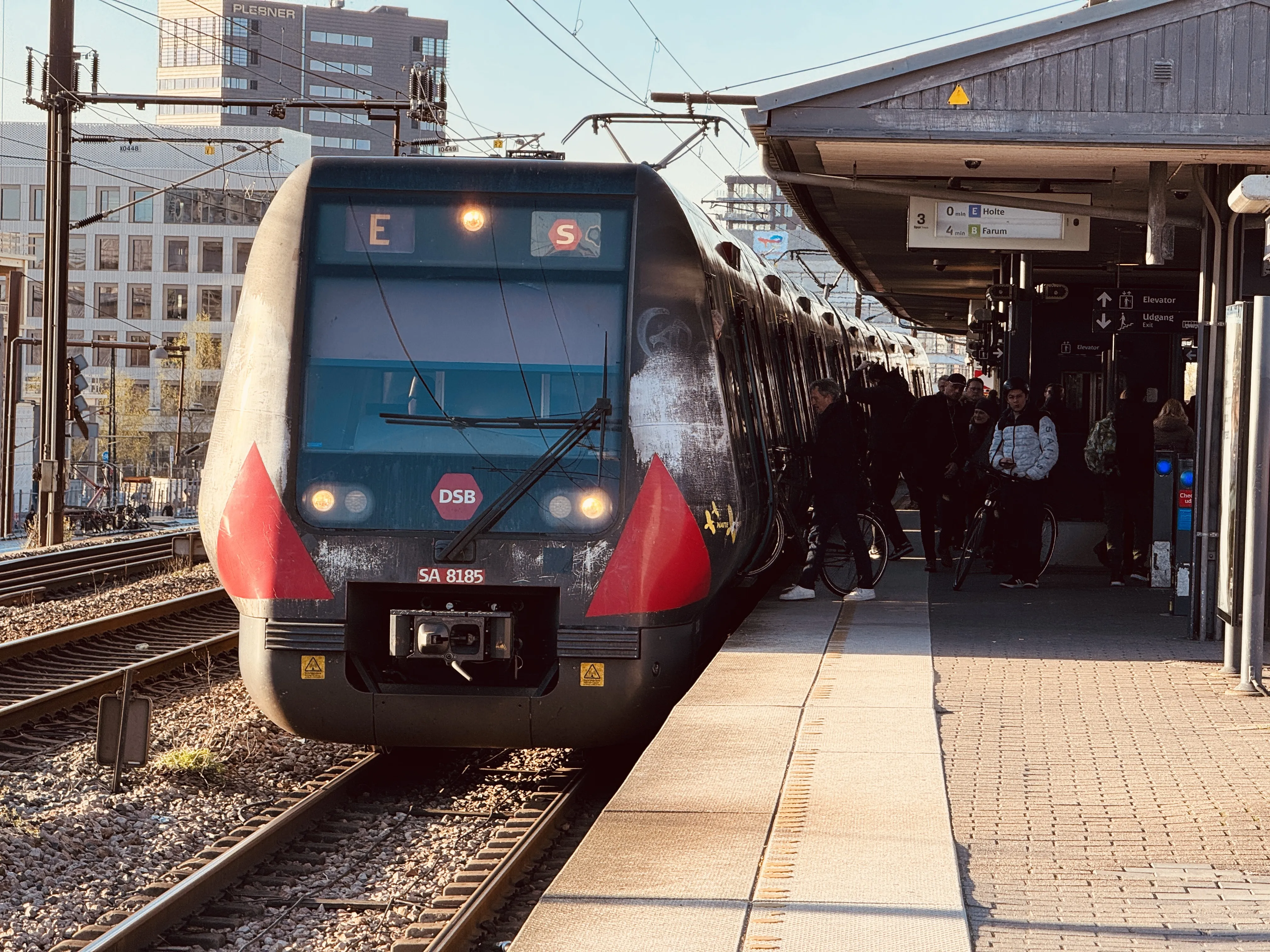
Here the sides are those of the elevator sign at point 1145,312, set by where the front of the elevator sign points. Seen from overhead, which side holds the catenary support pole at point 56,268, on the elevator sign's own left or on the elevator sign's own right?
on the elevator sign's own right

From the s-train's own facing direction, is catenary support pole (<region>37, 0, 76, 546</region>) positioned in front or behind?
behind

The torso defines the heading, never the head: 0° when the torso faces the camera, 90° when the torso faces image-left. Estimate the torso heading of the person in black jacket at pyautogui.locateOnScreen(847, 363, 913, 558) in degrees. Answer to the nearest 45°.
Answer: approximately 90°

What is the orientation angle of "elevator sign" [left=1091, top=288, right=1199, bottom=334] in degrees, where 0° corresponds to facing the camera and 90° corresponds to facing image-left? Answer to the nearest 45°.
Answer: approximately 0°

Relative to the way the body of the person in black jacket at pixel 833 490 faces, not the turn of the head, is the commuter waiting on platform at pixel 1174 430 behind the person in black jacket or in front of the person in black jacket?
behind

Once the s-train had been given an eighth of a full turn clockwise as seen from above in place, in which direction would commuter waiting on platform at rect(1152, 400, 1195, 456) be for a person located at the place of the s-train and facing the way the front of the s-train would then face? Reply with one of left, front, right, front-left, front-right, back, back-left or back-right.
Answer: back

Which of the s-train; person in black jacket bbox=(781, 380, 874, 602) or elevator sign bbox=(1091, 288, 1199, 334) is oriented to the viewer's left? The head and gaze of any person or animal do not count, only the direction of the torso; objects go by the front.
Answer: the person in black jacket

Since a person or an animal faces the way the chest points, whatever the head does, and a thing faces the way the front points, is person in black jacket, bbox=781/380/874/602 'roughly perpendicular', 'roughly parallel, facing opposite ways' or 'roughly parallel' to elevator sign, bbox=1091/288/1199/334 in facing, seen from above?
roughly perpendicular

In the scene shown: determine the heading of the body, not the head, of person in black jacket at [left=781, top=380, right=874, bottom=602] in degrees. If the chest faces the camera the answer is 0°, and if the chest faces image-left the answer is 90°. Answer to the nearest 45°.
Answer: approximately 90°

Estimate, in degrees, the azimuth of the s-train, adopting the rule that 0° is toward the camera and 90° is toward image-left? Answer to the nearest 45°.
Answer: approximately 0°
